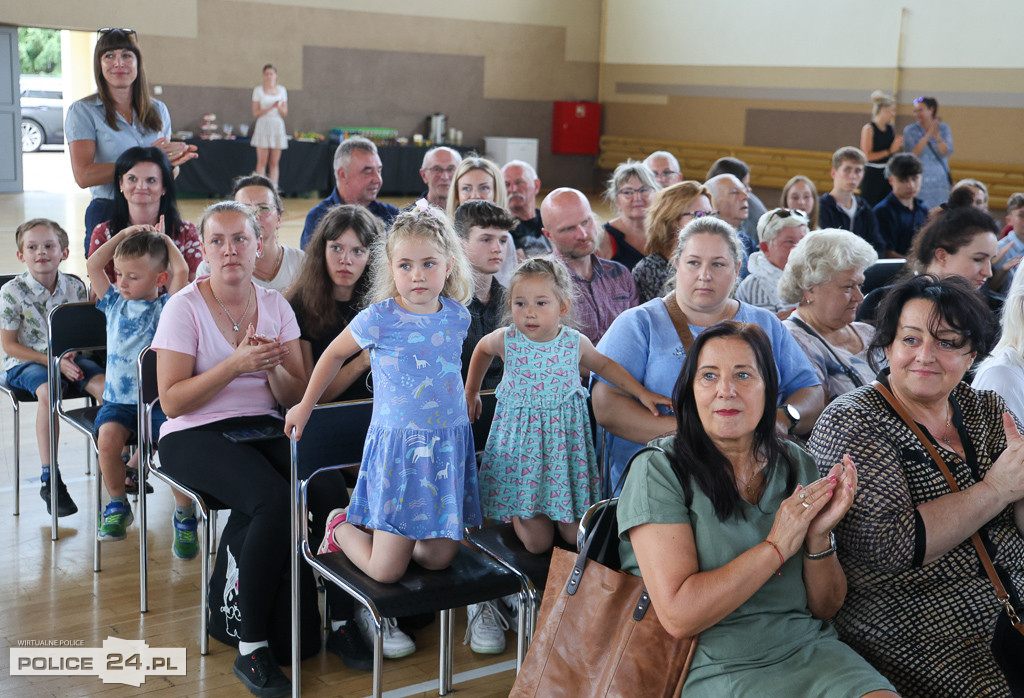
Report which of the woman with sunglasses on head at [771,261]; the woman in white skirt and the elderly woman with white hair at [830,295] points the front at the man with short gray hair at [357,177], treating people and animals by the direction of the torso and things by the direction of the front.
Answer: the woman in white skirt

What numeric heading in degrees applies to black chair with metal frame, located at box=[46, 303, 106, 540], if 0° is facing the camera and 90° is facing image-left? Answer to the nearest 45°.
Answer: approximately 315°

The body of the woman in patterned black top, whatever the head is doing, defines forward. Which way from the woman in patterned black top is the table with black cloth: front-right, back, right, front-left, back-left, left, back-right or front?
back

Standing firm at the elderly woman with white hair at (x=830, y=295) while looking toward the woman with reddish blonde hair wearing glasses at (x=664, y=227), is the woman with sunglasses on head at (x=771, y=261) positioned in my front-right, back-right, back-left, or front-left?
front-right

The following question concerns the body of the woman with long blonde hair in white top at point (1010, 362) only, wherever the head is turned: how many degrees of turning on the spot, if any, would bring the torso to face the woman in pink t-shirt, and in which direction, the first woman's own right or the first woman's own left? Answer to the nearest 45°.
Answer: approximately 135° to the first woman's own right

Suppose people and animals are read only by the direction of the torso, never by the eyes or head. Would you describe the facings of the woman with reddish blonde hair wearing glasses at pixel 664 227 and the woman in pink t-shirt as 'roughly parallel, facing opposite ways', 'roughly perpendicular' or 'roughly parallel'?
roughly parallel

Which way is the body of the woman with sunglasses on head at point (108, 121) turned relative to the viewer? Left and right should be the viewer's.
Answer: facing the viewer and to the right of the viewer

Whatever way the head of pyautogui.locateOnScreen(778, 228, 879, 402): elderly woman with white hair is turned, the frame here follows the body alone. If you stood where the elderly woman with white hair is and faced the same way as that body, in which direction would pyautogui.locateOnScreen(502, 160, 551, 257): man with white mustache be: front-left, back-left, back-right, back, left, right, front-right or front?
back

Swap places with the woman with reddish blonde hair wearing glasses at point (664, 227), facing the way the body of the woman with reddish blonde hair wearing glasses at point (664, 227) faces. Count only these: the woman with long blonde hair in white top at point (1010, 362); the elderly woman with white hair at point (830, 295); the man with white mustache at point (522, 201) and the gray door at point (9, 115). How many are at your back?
2

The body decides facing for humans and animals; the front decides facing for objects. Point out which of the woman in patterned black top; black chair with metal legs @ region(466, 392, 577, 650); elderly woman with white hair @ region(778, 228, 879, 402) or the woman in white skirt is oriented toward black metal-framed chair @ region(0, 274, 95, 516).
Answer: the woman in white skirt

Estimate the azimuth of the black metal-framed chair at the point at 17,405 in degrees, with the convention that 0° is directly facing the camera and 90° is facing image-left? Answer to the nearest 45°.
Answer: approximately 315°

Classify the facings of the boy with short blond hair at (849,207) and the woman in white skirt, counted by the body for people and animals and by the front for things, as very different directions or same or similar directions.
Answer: same or similar directions

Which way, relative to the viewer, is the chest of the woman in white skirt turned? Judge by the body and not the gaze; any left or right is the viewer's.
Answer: facing the viewer

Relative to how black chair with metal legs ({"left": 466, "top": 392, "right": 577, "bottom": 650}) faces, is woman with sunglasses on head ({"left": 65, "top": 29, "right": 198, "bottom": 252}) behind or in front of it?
behind

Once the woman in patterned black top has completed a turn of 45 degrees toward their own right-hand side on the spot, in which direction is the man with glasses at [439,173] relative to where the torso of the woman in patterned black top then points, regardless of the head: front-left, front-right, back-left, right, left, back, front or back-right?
back-right
